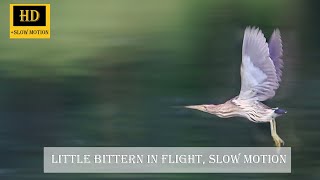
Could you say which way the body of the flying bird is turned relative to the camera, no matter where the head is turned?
to the viewer's left
